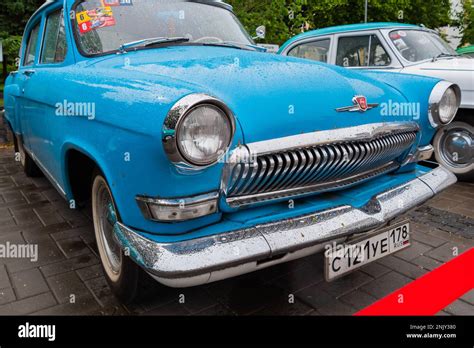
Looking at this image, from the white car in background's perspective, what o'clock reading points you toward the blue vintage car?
The blue vintage car is roughly at 2 o'clock from the white car in background.

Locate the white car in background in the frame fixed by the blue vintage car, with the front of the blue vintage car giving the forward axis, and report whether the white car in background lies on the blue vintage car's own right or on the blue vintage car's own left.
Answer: on the blue vintage car's own left

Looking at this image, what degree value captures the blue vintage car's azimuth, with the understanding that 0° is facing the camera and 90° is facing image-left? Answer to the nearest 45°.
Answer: approximately 315°
